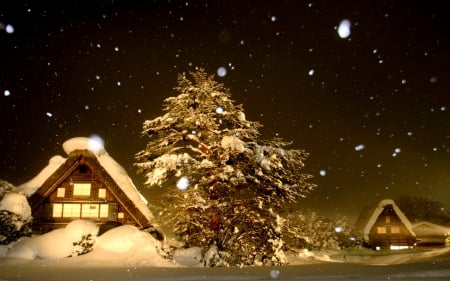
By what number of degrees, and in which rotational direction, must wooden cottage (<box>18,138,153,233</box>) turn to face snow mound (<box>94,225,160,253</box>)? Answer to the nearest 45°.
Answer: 0° — it already faces it

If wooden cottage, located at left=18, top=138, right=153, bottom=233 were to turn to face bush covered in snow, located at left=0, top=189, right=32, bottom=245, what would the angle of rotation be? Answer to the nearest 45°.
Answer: approximately 45° to its right

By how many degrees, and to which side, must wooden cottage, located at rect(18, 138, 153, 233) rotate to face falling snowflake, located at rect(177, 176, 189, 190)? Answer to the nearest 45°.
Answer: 0° — it already faces it

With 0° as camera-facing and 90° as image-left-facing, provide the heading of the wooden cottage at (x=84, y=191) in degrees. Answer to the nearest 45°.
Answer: approximately 0°

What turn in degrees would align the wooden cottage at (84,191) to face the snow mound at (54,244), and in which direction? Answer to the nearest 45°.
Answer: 0° — it already faces it
